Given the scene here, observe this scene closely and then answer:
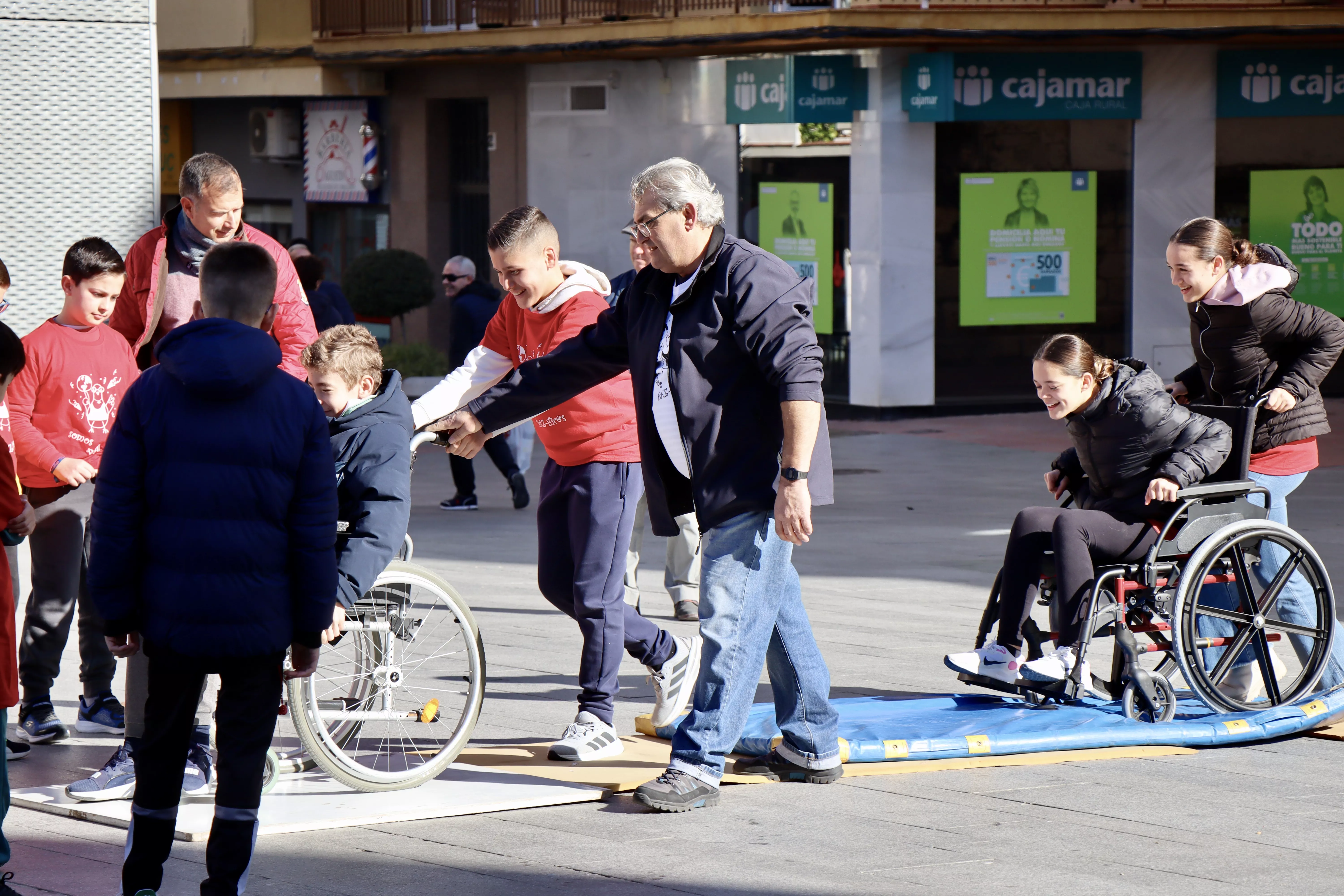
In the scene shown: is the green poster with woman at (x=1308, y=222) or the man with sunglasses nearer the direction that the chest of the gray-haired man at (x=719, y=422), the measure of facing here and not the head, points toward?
the man with sunglasses

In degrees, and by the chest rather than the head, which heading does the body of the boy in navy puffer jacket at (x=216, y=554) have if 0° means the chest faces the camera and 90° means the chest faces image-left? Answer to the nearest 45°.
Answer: approximately 180°

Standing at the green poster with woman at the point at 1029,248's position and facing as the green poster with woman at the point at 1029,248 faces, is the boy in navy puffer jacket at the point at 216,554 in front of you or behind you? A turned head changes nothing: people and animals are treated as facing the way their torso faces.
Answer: in front

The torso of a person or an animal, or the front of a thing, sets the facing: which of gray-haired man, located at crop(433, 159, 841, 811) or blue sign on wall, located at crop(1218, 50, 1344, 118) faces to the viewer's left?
the gray-haired man

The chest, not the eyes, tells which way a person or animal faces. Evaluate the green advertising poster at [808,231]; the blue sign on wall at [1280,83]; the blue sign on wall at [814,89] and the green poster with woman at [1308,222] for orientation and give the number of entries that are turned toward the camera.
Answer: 4

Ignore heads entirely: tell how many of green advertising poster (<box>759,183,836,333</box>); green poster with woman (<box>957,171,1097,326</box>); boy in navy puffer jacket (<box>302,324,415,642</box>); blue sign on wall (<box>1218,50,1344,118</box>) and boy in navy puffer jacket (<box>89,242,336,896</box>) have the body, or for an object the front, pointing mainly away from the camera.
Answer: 1

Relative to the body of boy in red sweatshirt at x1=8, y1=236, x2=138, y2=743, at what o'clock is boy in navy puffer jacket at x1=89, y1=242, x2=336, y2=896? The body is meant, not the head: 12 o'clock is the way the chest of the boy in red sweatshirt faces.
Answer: The boy in navy puffer jacket is roughly at 1 o'clock from the boy in red sweatshirt.

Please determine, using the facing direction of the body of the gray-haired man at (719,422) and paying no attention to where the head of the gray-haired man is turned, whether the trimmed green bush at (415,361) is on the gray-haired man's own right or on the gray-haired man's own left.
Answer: on the gray-haired man's own right

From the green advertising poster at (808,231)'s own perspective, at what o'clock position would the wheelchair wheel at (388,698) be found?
The wheelchair wheel is roughly at 12 o'clock from the green advertising poster.

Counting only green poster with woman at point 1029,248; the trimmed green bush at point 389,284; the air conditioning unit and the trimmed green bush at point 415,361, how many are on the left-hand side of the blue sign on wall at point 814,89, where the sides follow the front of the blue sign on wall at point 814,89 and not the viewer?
1

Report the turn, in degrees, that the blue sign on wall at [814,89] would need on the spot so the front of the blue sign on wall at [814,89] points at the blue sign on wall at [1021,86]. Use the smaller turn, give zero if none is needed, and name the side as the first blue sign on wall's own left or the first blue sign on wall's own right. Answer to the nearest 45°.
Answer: approximately 90° to the first blue sign on wall's own left

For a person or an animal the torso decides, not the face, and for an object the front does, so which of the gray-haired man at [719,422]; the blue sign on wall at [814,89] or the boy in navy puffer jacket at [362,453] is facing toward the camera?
the blue sign on wall

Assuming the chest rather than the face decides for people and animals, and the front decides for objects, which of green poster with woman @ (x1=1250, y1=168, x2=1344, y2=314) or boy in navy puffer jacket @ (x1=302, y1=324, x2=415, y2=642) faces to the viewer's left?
the boy in navy puffer jacket

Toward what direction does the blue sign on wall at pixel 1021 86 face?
toward the camera

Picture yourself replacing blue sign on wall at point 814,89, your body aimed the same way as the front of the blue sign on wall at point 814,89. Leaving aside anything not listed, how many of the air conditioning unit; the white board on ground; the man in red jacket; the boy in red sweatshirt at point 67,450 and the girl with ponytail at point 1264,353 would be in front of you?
4

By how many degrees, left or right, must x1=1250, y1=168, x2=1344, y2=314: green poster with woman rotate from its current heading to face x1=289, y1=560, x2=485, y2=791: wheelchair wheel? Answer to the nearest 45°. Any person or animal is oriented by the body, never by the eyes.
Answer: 0° — it already faces it

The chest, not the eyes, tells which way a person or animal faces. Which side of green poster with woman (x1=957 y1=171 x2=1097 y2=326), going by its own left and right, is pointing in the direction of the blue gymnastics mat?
front

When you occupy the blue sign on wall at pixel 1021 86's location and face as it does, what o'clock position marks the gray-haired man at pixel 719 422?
The gray-haired man is roughly at 12 o'clock from the blue sign on wall.

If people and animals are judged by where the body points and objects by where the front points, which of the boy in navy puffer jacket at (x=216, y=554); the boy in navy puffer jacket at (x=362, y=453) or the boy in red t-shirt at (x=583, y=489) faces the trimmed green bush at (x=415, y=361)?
the boy in navy puffer jacket at (x=216, y=554)

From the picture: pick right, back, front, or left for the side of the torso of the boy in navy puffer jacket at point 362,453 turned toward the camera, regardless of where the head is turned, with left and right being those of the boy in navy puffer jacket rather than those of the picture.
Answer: left

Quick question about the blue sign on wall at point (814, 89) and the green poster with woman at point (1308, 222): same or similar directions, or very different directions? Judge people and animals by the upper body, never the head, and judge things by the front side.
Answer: same or similar directions

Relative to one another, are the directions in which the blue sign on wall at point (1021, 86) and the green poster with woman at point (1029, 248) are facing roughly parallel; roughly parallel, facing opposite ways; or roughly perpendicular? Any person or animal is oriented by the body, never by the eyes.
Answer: roughly parallel

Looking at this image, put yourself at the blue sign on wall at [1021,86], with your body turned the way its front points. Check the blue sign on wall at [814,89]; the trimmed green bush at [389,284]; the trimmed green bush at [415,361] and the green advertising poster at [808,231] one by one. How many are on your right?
4

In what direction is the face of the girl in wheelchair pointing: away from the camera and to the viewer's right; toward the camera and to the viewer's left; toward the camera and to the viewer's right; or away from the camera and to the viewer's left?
toward the camera and to the viewer's left
